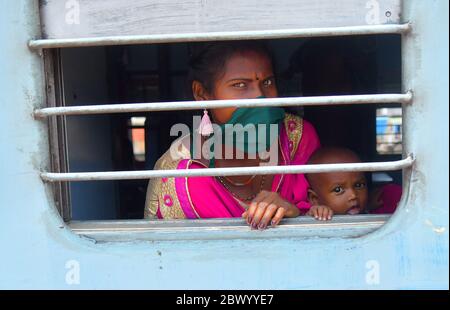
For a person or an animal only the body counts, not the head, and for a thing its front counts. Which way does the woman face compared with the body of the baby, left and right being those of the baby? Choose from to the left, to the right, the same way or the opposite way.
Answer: the same way

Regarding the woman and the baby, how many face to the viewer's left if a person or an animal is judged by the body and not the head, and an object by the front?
0

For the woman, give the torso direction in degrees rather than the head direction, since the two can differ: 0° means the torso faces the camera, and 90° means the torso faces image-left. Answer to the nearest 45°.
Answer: approximately 315°

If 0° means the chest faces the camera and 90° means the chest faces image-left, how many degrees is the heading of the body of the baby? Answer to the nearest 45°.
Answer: approximately 315°
